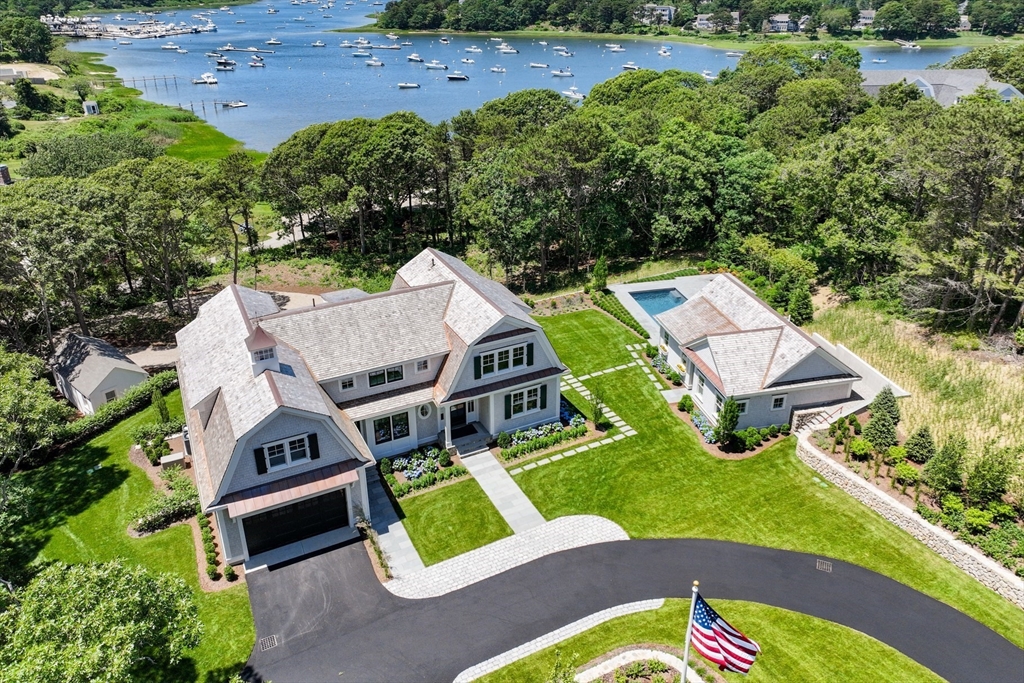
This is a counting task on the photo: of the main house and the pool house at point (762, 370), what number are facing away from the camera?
0

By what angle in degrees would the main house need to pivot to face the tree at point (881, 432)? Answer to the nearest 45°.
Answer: approximately 45° to its left

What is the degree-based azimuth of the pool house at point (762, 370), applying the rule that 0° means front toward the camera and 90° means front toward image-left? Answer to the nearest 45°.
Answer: approximately 45°

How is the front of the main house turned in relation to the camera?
facing the viewer and to the right of the viewer

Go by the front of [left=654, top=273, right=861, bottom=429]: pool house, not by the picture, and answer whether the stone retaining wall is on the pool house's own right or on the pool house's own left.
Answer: on the pool house's own left

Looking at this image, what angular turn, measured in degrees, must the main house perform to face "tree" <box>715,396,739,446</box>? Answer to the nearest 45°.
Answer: approximately 45° to its left

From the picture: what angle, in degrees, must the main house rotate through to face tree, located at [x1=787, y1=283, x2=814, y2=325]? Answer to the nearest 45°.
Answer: approximately 45° to its left

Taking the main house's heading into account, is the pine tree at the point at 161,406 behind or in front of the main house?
behind

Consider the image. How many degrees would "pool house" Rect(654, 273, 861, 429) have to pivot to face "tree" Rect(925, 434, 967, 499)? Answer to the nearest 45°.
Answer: approximately 90° to its left

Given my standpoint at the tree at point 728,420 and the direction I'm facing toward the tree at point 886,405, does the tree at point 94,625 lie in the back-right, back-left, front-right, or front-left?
back-right

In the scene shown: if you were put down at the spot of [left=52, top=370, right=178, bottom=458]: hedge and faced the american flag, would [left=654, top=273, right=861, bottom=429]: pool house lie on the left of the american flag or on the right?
left

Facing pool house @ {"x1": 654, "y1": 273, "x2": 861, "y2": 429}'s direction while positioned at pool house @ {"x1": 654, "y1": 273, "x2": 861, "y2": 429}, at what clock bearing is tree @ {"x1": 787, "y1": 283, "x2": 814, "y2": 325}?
The tree is roughly at 5 o'clock from the pool house.

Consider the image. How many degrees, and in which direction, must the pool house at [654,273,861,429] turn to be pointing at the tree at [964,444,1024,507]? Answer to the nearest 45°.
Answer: approximately 90° to its left

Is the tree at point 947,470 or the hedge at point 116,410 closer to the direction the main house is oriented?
the tree
